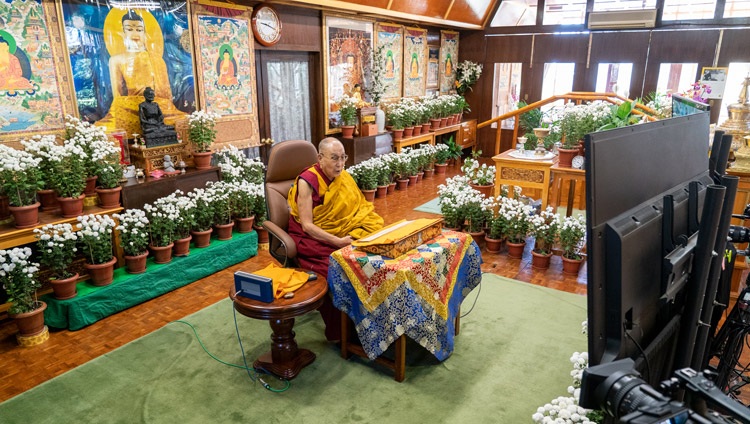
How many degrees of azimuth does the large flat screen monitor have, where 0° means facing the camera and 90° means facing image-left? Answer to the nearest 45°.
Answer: approximately 135°

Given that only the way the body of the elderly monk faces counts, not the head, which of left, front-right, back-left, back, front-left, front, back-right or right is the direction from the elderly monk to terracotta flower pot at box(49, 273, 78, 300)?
back-right

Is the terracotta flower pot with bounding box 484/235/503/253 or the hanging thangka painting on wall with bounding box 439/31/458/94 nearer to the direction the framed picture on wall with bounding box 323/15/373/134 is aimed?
the terracotta flower pot

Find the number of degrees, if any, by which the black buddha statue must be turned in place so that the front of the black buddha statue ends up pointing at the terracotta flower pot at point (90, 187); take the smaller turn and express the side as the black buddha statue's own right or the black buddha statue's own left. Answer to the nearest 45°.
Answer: approximately 90° to the black buddha statue's own right

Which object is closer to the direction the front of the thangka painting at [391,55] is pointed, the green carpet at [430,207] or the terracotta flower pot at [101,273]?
the green carpet

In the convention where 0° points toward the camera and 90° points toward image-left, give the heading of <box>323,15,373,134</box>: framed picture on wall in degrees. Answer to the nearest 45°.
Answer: approximately 315°

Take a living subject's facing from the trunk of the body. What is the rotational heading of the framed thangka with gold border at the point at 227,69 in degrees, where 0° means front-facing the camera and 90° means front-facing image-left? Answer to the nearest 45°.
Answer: approximately 315°

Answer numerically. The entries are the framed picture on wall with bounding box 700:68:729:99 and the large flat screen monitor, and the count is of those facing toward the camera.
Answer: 1

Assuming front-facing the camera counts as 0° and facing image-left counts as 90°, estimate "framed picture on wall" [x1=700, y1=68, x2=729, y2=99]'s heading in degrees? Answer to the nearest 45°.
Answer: approximately 0°

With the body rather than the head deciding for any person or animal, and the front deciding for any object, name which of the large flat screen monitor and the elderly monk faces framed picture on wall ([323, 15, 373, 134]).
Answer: the large flat screen monitor

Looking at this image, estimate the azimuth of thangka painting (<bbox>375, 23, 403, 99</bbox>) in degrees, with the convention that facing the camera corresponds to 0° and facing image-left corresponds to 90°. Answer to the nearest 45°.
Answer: approximately 315°
